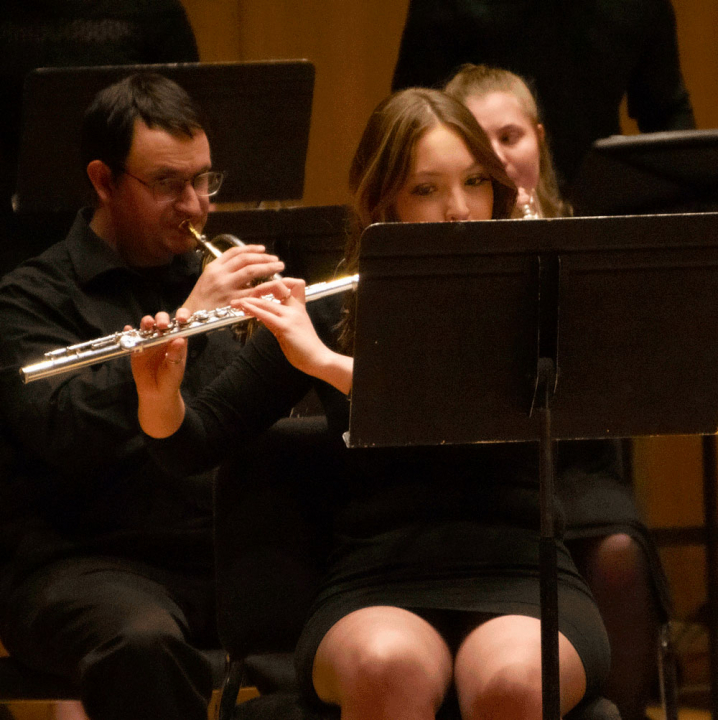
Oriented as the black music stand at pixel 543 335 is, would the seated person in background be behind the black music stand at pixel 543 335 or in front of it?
in front

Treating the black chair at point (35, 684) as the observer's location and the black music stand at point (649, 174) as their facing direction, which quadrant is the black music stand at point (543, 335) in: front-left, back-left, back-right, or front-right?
front-right

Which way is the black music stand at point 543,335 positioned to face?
away from the camera

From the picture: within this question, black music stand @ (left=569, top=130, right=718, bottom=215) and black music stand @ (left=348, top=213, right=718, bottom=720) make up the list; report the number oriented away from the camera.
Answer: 2

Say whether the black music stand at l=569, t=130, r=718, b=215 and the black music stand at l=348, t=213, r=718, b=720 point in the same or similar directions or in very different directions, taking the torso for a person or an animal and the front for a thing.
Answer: same or similar directions

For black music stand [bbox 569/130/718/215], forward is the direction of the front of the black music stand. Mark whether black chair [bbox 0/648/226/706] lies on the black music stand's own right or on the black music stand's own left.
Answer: on the black music stand's own left

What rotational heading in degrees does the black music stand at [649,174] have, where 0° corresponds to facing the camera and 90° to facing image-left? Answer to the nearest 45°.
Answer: approximately 180°
